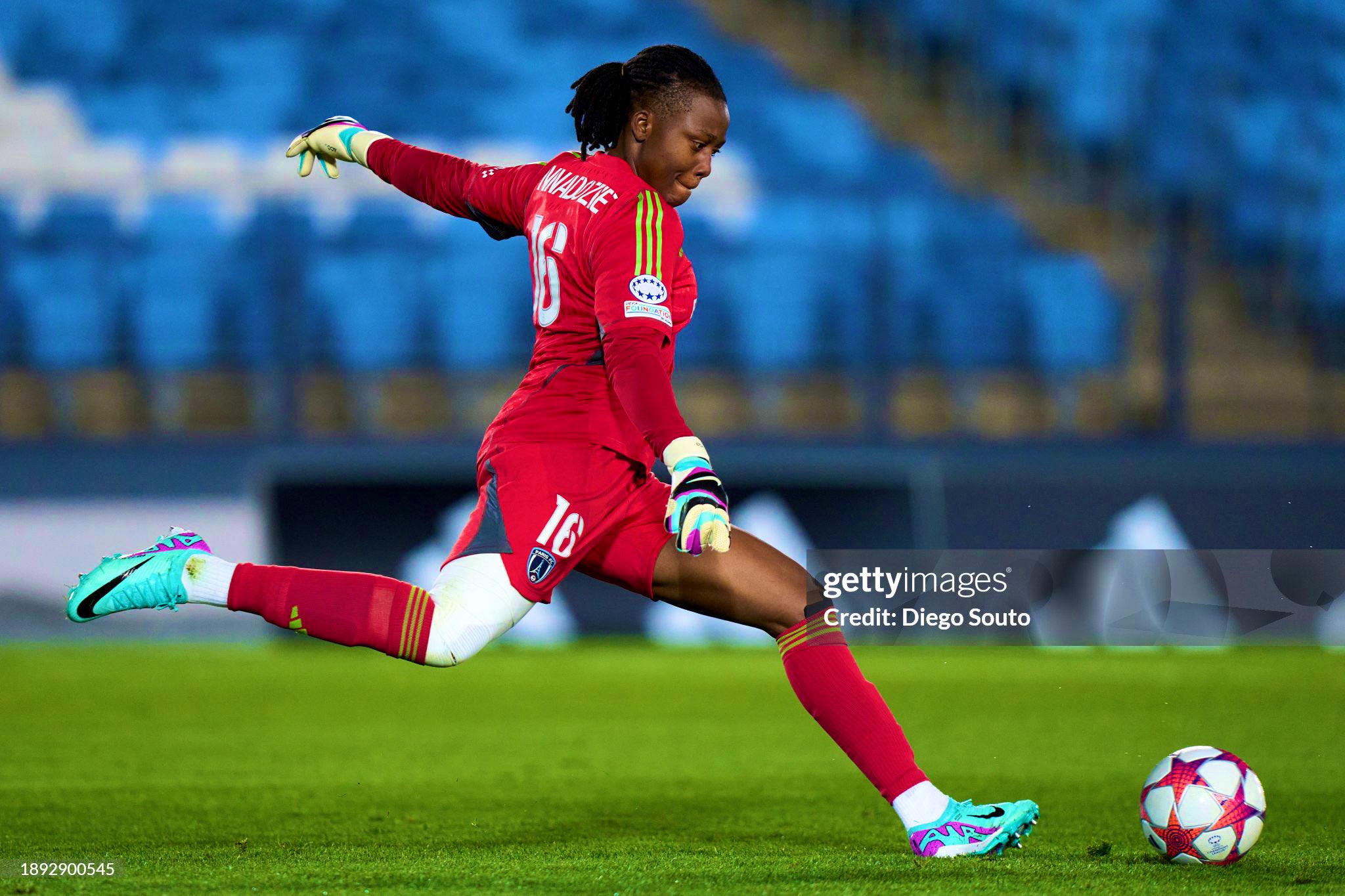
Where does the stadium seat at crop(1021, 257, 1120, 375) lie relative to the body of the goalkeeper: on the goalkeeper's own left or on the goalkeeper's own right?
on the goalkeeper's own left

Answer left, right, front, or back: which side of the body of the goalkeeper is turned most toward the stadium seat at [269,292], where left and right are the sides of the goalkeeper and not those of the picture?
left

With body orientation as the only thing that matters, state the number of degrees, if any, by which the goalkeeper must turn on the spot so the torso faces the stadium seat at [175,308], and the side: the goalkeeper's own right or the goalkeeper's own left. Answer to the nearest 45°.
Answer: approximately 90° to the goalkeeper's own left

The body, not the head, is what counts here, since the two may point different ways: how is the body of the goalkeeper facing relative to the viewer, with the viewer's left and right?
facing to the right of the viewer

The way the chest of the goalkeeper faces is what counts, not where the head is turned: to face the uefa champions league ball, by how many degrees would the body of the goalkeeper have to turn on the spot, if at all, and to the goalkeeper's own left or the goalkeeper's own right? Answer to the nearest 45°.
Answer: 0° — they already face it

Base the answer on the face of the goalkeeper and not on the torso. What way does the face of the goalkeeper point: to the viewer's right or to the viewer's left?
to the viewer's right
